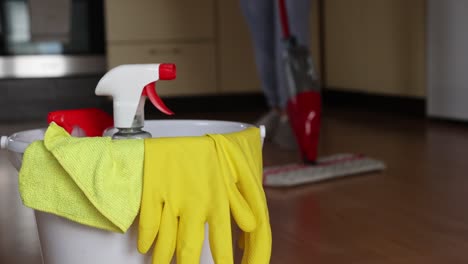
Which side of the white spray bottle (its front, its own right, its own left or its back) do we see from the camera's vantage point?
right

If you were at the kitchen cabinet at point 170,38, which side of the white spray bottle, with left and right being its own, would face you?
left

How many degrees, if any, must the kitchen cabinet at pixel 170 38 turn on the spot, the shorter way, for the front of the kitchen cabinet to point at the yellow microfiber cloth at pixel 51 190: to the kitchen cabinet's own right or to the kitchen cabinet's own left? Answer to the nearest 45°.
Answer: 0° — it already faces it

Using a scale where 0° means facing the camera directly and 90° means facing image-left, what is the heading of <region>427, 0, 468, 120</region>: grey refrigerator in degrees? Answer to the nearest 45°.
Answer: approximately 45°

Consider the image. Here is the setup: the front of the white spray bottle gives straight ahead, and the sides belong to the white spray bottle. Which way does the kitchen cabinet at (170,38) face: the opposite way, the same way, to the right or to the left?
to the right

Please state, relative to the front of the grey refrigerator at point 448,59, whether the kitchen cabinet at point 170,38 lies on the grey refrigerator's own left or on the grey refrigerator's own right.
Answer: on the grey refrigerator's own right

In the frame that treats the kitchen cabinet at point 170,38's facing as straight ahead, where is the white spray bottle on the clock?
The white spray bottle is roughly at 12 o'clock from the kitchen cabinet.

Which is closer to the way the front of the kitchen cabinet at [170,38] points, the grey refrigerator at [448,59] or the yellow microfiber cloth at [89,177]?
the yellow microfiber cloth
